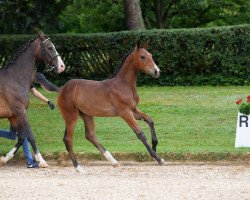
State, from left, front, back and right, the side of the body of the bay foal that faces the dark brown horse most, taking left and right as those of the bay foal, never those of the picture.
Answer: back

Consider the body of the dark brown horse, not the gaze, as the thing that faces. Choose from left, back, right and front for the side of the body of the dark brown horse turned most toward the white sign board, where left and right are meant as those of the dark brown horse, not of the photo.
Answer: front

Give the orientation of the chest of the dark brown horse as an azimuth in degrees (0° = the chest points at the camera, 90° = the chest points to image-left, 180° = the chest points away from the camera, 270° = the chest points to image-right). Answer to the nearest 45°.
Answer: approximately 270°

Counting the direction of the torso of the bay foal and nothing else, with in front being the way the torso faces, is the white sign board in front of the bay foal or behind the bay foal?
in front

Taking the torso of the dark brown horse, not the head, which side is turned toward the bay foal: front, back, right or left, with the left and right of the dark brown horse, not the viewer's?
front

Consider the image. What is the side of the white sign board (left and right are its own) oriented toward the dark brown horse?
right

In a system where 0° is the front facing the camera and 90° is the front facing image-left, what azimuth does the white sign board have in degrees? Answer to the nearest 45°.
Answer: approximately 0°

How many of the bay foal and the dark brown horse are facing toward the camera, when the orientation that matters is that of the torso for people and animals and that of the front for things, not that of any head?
0

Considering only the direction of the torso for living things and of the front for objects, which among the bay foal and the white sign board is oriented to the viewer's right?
the bay foal

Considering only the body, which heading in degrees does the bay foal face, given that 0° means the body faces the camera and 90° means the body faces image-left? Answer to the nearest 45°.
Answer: approximately 270°

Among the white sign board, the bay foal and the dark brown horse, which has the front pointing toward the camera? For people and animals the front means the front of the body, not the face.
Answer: the white sign board

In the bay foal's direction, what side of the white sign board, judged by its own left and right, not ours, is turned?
right

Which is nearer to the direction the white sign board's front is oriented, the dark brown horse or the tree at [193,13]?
the dark brown horse

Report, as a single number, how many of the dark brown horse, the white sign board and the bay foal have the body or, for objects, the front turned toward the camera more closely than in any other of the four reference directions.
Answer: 1
